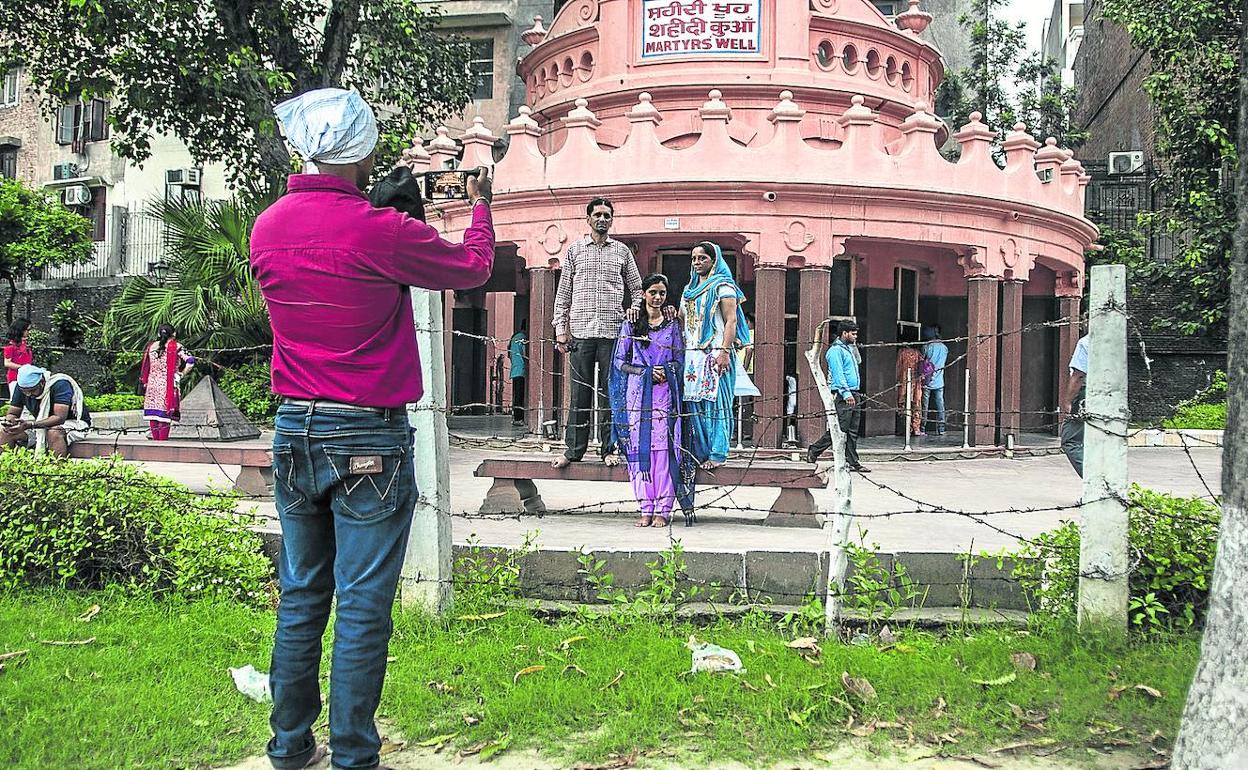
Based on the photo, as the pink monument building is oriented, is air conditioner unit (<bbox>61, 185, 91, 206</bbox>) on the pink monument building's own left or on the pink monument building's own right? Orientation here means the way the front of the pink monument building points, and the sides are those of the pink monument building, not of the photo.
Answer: on the pink monument building's own right

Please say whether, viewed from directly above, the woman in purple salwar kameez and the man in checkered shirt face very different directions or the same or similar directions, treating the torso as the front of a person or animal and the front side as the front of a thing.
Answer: same or similar directions

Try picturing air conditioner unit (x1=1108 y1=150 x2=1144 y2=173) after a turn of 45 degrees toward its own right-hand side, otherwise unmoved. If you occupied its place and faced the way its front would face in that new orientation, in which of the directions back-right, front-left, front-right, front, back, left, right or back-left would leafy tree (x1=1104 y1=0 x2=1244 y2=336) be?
front-left

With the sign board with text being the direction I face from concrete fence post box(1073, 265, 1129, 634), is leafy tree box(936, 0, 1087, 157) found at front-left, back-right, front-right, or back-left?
front-right

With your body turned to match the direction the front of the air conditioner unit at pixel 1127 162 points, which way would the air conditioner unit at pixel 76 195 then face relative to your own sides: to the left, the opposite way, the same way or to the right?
to the left

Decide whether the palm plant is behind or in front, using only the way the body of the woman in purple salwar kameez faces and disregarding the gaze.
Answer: behind

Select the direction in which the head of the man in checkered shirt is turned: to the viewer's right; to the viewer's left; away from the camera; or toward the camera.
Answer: toward the camera

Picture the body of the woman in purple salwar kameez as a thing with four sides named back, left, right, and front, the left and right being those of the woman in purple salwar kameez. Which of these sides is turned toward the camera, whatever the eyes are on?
front

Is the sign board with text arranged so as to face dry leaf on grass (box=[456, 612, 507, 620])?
yes

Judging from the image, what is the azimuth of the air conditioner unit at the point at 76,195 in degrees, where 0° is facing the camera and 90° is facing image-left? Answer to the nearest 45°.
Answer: approximately 315°

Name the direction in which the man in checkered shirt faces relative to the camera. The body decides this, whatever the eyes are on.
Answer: toward the camera

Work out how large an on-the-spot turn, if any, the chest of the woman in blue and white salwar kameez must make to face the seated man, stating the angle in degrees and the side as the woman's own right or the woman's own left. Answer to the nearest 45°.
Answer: approximately 45° to the woman's own right

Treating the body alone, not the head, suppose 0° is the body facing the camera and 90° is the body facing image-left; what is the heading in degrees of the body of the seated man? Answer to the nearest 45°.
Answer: approximately 45°
